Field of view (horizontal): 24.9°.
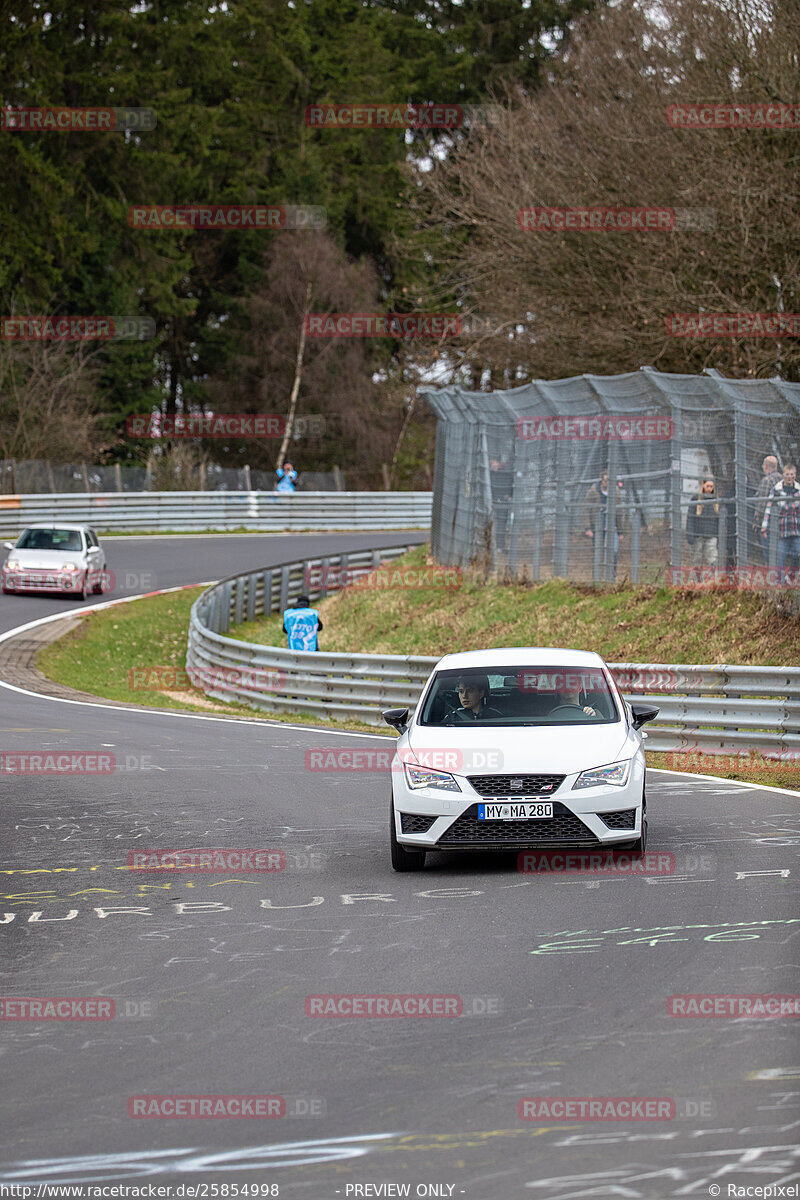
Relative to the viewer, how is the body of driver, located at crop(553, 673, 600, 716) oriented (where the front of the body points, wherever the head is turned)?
toward the camera

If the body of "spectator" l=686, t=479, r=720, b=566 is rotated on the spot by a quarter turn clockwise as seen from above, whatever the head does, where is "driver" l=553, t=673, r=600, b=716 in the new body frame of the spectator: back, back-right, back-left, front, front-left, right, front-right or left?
left

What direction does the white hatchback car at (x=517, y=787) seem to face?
toward the camera

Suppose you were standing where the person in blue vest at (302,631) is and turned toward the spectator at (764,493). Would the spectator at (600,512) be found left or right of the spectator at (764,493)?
left

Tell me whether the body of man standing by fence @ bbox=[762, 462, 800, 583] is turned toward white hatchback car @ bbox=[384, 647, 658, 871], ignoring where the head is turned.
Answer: yes

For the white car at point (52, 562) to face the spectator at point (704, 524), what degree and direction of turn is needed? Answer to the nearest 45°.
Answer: approximately 90° to its left

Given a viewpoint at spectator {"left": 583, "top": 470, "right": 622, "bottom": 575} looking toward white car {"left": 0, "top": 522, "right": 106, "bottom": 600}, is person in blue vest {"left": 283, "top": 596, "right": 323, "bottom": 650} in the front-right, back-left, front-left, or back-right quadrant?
front-left

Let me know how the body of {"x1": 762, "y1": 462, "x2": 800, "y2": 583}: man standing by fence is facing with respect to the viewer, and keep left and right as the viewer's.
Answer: facing the viewer

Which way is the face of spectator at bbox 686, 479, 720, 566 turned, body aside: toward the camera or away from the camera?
toward the camera

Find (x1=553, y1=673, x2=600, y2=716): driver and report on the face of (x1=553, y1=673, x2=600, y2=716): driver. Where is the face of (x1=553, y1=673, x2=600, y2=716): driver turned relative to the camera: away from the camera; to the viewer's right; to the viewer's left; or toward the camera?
toward the camera
